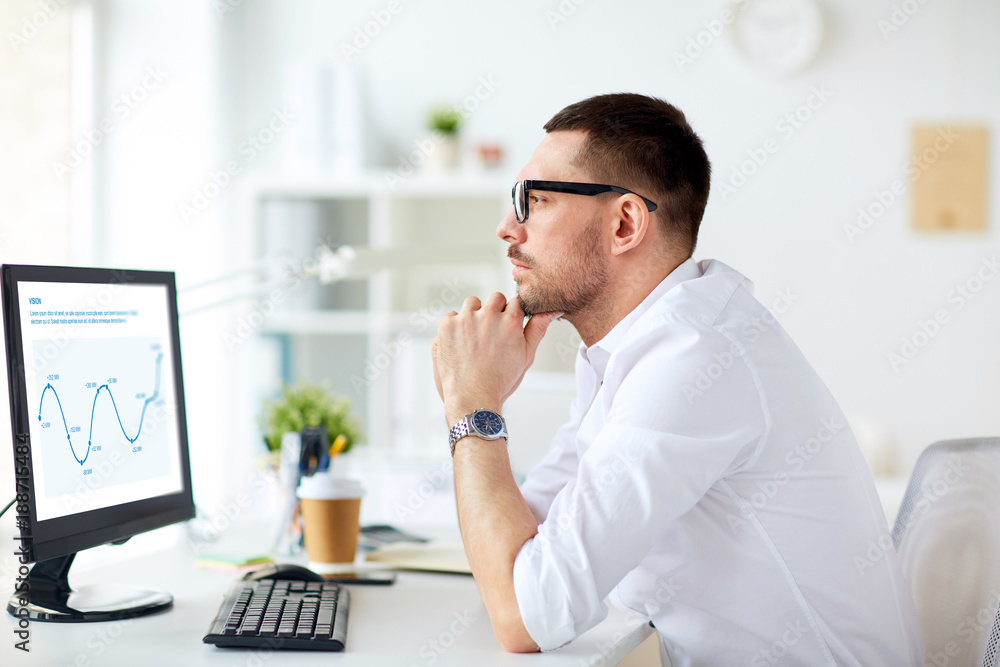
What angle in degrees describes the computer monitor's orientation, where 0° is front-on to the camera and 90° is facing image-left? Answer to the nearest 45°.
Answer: approximately 315°

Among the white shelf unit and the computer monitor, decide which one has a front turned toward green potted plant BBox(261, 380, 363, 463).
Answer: the white shelf unit

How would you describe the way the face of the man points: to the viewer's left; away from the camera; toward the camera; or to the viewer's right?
to the viewer's left

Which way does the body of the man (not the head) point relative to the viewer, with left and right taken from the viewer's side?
facing to the left of the viewer

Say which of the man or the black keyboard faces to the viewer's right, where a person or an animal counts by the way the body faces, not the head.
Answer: the black keyboard

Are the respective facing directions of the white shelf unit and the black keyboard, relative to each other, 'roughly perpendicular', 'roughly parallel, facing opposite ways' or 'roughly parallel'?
roughly perpendicular

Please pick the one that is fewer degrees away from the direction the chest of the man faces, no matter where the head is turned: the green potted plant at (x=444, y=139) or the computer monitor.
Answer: the computer monitor

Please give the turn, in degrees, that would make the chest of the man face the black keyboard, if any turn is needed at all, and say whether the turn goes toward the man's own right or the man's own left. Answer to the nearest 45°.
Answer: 0° — they already face it

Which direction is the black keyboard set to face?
to the viewer's right

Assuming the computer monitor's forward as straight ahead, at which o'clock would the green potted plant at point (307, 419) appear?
The green potted plant is roughly at 9 o'clock from the computer monitor.
